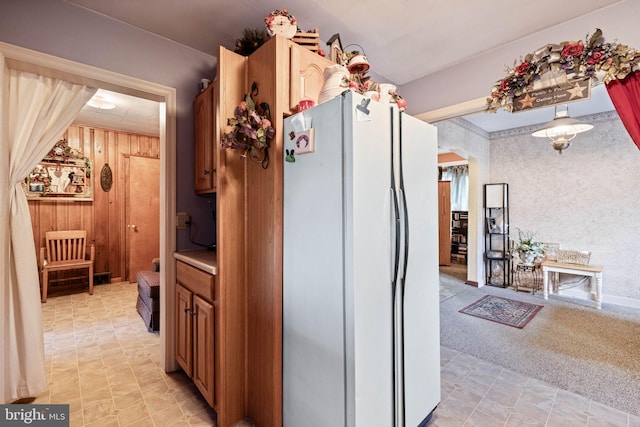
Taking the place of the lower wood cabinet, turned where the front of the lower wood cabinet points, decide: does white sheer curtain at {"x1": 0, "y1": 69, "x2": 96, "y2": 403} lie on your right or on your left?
on your right

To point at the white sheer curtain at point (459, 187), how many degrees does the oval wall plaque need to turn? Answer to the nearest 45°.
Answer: approximately 90° to its left

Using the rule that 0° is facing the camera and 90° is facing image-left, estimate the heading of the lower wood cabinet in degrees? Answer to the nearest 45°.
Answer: approximately 45°

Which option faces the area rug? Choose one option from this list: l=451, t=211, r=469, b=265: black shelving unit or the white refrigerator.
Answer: the black shelving unit

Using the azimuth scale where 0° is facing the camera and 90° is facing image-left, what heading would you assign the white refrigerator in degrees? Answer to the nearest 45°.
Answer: approximately 315°

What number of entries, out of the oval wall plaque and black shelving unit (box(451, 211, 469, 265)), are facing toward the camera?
2

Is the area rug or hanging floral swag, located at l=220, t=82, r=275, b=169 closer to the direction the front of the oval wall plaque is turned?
the hanging floral swag

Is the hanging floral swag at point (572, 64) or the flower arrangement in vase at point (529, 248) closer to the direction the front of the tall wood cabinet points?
the hanging floral swag

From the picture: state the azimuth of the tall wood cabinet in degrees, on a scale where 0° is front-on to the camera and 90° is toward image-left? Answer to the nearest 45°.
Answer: approximately 315°
